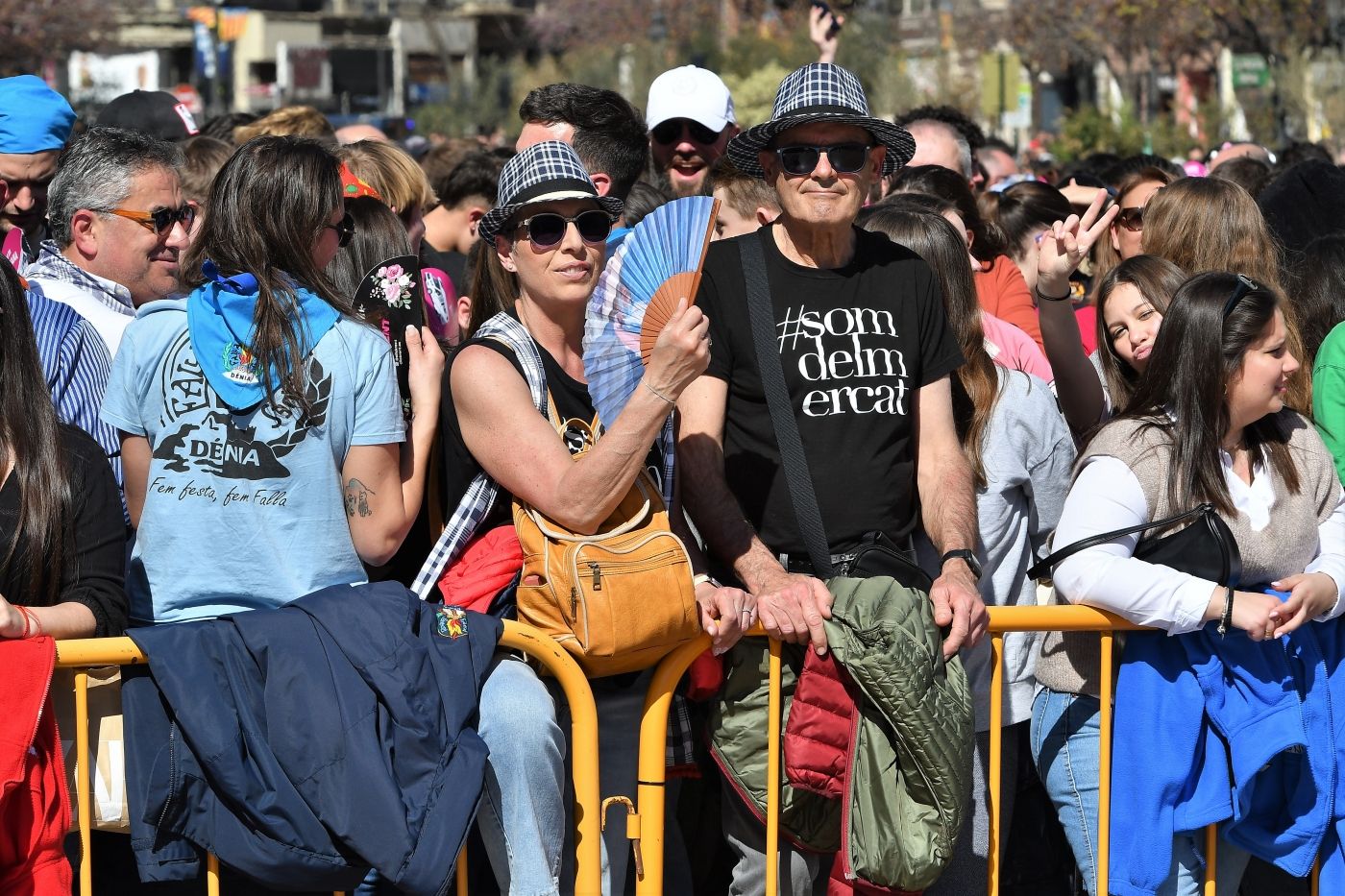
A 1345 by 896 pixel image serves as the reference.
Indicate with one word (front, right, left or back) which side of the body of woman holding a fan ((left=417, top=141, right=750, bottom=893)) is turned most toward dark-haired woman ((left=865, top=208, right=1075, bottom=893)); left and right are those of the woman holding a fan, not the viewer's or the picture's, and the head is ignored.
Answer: left

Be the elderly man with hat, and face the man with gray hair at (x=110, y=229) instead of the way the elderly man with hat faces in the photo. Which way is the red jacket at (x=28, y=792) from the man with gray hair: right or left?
left

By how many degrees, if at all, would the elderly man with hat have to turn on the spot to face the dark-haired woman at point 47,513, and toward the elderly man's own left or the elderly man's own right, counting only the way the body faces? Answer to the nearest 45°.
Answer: approximately 90° to the elderly man's own right

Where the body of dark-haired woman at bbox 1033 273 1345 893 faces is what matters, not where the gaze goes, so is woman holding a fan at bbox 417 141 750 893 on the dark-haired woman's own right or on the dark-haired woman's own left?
on the dark-haired woman's own right

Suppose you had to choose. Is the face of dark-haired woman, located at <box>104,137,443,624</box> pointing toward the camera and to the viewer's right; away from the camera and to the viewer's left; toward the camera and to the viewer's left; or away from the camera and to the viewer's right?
away from the camera and to the viewer's right

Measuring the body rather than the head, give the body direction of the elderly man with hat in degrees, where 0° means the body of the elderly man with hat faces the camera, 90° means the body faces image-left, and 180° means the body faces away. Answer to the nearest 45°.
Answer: approximately 0°
